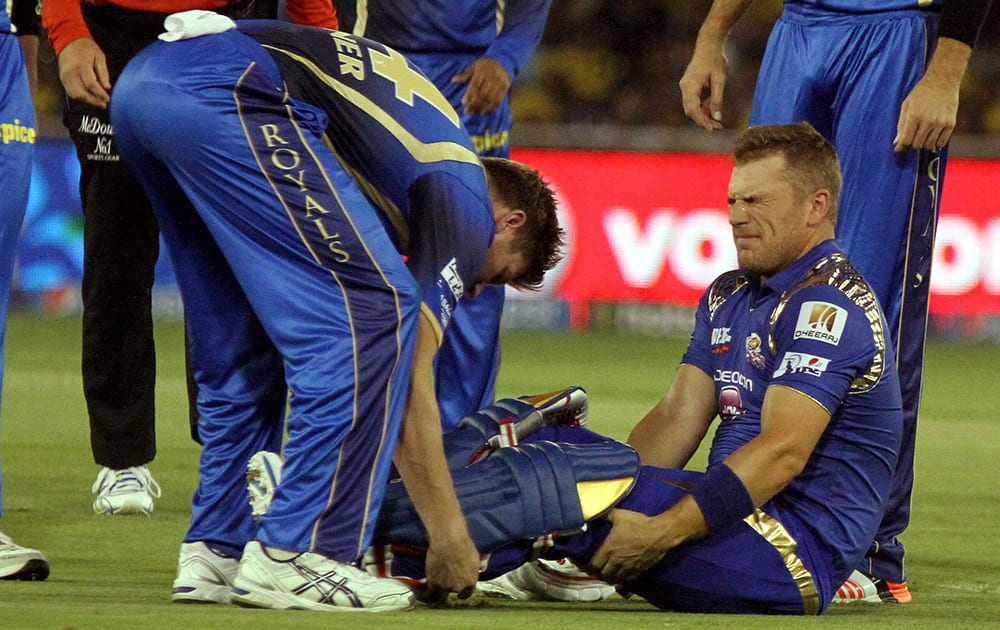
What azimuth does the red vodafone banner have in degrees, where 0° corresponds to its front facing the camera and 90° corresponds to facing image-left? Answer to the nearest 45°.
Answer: approximately 0°

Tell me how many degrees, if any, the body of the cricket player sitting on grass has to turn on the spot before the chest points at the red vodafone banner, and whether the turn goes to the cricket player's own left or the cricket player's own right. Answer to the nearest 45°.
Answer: approximately 135° to the cricket player's own right

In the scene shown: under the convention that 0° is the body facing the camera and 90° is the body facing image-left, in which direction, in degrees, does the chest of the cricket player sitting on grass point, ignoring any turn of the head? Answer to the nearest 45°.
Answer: approximately 45°

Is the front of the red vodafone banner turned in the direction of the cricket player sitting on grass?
yes
